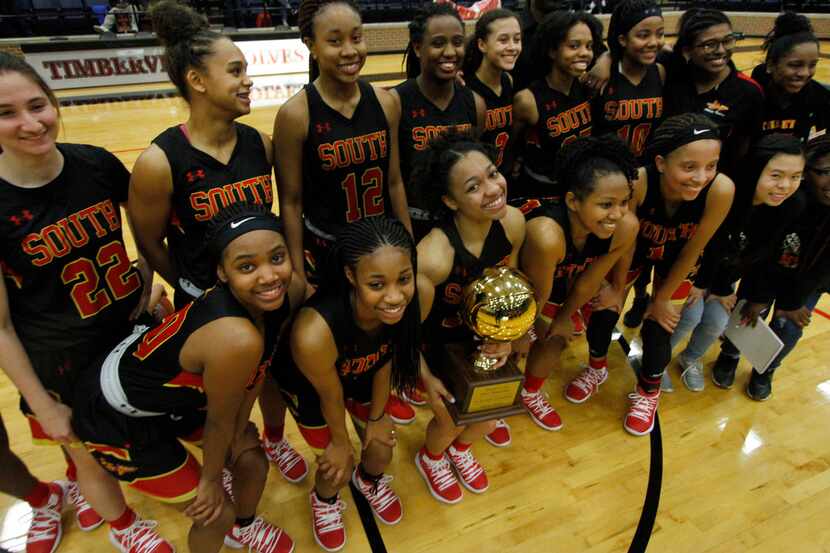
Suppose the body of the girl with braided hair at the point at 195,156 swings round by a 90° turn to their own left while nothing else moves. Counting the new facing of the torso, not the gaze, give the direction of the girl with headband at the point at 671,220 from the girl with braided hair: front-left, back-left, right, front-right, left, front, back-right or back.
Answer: front-right

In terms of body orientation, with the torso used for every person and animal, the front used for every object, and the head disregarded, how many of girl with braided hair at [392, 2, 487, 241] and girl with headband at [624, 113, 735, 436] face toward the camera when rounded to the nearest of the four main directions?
2

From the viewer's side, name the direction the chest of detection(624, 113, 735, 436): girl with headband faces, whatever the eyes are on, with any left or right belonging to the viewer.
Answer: facing the viewer

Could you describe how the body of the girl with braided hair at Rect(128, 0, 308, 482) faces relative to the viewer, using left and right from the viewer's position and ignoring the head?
facing the viewer and to the right of the viewer

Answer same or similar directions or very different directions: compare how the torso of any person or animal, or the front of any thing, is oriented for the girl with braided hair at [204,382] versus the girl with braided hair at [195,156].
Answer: same or similar directions

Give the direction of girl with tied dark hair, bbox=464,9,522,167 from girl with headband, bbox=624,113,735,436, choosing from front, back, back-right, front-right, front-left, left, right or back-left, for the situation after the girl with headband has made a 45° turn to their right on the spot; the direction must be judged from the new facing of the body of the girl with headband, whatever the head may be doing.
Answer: front-right

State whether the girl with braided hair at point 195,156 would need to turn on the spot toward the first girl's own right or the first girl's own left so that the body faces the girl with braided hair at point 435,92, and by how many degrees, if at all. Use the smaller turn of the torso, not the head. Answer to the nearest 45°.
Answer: approximately 45° to the first girl's own left

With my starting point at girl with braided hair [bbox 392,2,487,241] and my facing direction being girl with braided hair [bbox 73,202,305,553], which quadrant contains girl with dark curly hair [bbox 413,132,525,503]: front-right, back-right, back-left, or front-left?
front-left

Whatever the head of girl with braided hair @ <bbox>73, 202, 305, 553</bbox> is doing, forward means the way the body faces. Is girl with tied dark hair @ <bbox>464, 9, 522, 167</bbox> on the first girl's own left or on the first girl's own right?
on the first girl's own left
